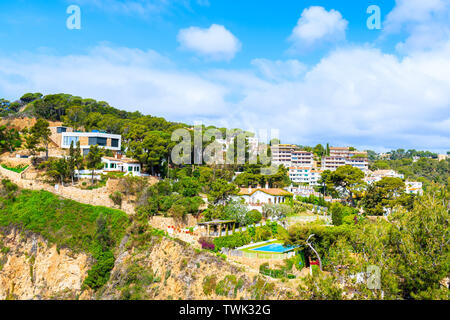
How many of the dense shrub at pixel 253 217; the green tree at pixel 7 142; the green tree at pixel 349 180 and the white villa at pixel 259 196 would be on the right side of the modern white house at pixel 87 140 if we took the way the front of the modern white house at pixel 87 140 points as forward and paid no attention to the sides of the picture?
1

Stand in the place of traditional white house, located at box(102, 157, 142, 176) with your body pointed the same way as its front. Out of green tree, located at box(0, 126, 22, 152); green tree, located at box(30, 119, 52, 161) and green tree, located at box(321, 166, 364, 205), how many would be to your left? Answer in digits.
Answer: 1

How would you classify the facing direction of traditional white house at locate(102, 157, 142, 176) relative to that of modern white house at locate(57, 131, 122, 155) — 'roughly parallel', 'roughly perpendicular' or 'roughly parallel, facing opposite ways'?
roughly parallel

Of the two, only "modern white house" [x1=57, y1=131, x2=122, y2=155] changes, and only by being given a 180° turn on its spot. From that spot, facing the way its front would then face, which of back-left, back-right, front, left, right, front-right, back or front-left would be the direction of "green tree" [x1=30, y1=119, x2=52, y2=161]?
back-left

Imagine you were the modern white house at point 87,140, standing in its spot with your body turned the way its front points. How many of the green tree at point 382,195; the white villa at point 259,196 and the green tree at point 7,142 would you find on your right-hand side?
1

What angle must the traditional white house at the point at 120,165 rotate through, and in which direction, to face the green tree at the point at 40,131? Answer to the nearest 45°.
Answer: approximately 90° to its right

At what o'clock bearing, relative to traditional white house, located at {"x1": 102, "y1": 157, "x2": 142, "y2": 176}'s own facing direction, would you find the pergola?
The pergola is roughly at 11 o'clock from the traditional white house.

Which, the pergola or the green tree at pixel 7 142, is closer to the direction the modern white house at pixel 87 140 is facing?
the pergola

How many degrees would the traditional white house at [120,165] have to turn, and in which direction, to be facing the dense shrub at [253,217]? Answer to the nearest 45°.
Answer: approximately 45° to its left

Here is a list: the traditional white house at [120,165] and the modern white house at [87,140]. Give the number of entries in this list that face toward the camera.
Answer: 2

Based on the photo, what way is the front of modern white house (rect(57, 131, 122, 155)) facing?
toward the camera

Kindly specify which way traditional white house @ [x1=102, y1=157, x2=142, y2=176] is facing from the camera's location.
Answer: facing the viewer

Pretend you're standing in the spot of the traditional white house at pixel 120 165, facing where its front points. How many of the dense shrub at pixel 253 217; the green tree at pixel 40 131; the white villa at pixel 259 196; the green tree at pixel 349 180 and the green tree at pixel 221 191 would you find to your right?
1

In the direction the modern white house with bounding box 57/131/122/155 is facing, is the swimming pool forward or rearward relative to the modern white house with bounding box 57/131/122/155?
forward

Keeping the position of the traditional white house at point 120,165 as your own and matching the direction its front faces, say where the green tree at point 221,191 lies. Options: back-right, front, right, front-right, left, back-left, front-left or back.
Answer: front-left

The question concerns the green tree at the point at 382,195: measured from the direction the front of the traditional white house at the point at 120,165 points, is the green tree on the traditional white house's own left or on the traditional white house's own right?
on the traditional white house's own left

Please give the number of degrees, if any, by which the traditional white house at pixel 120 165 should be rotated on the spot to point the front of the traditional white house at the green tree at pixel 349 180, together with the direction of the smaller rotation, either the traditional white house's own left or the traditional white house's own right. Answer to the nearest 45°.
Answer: approximately 90° to the traditional white house's own left

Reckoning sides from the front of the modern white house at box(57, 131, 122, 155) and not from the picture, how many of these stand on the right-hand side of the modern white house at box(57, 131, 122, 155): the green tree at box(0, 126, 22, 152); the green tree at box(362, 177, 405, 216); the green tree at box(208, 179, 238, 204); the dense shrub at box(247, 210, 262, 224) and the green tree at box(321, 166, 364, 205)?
1
